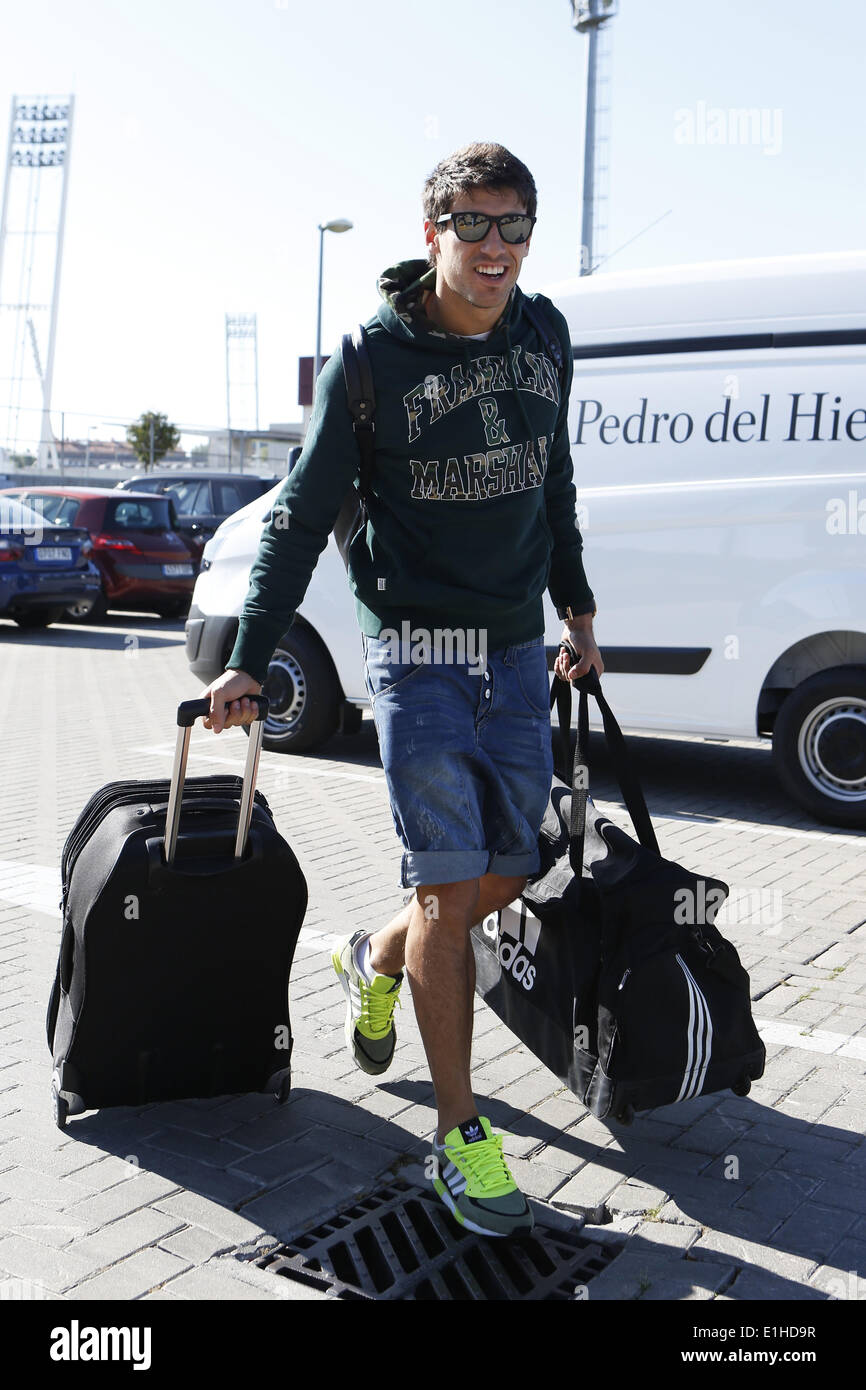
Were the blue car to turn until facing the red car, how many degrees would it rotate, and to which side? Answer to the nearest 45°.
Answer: approximately 90° to its right

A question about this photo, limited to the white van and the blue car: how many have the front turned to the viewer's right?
0

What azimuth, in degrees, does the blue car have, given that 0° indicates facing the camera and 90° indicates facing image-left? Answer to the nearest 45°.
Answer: approximately 135°

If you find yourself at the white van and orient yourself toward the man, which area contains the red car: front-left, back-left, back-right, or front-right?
back-right

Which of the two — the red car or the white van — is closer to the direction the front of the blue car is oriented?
the red car

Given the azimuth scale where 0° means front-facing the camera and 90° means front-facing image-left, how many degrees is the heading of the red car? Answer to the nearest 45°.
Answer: approximately 135°

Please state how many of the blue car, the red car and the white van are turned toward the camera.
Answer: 0

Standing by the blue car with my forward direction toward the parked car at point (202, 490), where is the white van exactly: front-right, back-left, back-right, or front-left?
back-right

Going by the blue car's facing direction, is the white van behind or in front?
behind

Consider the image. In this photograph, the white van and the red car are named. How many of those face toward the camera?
0

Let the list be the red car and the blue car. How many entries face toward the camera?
0

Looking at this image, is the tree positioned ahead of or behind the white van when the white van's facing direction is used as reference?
ahead

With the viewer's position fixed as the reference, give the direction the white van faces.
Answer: facing away from the viewer and to the left of the viewer

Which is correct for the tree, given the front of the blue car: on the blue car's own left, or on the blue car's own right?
on the blue car's own right
